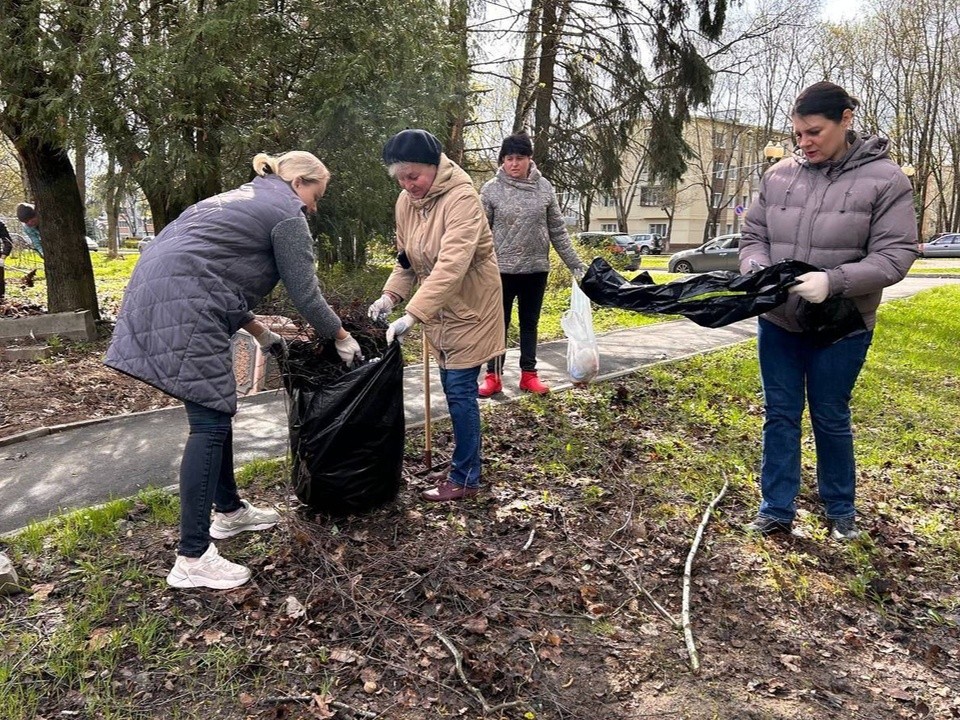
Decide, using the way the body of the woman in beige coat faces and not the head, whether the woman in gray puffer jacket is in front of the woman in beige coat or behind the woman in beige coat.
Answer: in front

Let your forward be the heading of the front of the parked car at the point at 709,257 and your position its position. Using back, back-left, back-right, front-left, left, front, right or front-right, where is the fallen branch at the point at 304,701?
left

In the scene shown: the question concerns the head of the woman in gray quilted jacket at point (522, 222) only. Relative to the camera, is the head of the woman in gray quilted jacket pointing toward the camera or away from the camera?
toward the camera

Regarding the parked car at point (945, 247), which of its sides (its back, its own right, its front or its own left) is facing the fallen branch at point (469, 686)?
right

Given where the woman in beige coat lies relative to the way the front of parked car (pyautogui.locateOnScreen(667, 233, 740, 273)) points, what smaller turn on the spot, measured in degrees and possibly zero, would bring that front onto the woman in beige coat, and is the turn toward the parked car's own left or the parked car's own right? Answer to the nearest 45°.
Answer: approximately 90° to the parked car's own left

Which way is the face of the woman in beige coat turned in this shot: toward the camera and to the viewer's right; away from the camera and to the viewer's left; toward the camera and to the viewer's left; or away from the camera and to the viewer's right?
toward the camera and to the viewer's left

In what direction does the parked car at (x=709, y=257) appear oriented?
to the viewer's left

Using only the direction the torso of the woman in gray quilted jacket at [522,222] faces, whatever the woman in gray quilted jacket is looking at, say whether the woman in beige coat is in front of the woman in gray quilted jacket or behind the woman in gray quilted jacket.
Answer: in front

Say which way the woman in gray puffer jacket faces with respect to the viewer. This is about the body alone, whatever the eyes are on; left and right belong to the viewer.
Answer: facing to the right of the viewer

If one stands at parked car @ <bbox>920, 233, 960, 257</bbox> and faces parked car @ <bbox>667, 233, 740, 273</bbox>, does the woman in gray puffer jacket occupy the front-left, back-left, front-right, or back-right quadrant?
front-left

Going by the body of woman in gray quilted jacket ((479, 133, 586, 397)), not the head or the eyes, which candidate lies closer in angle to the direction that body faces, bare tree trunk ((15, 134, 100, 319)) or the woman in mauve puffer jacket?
the woman in mauve puffer jacket

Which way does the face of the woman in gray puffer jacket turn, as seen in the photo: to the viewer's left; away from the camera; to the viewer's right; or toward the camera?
to the viewer's right

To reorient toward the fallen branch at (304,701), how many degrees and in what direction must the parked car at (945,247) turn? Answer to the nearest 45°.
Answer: approximately 90° to its right

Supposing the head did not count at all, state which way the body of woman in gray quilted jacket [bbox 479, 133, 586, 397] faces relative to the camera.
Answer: toward the camera

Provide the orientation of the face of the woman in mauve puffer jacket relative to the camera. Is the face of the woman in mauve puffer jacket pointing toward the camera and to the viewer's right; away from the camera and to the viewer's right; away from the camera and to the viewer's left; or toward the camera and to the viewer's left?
toward the camera and to the viewer's left

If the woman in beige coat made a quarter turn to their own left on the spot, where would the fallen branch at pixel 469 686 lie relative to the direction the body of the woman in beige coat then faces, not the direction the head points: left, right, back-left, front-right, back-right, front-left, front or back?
front-right
